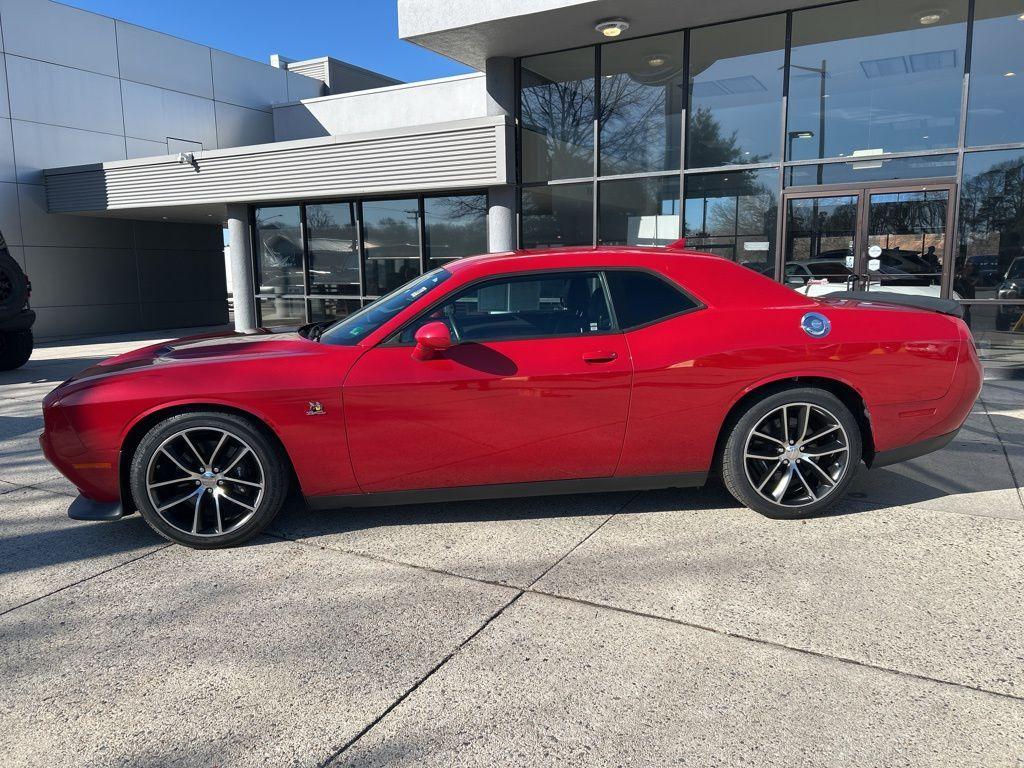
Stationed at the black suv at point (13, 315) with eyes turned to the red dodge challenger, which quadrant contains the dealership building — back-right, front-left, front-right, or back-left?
front-left

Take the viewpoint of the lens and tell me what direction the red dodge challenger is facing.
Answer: facing to the left of the viewer

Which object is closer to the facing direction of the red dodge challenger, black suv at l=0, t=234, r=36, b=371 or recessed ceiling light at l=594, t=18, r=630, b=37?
the black suv

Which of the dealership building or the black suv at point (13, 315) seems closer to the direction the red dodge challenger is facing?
the black suv

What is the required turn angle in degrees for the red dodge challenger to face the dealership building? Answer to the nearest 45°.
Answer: approximately 90° to its right

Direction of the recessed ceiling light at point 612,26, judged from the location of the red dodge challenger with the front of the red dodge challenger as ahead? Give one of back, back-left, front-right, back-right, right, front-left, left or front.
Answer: right

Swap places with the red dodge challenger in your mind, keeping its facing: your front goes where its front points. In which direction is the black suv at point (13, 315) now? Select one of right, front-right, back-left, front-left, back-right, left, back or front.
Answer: front-right
